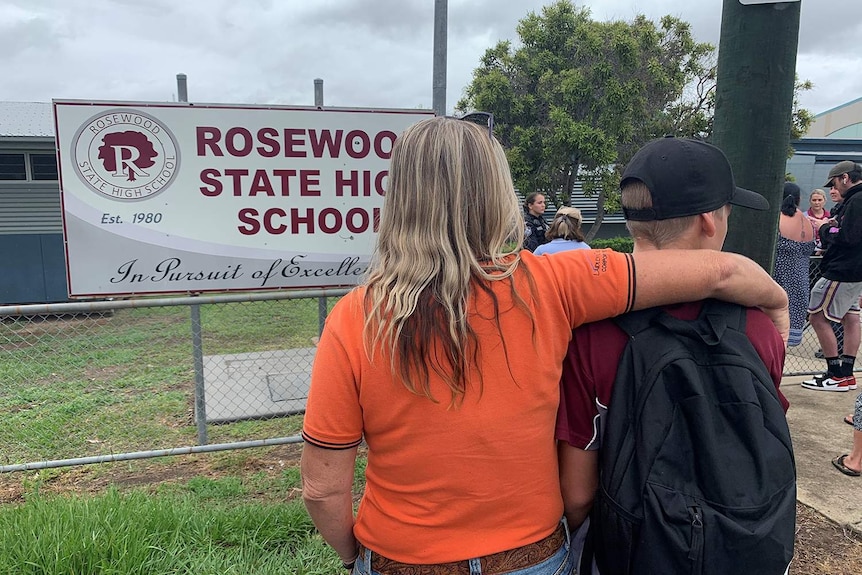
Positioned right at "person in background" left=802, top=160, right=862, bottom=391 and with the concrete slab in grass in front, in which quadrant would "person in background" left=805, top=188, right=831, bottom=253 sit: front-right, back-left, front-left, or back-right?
back-right

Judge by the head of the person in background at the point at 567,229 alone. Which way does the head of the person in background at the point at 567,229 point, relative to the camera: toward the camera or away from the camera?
away from the camera

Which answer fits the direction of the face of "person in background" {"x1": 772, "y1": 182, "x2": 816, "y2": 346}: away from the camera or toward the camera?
away from the camera

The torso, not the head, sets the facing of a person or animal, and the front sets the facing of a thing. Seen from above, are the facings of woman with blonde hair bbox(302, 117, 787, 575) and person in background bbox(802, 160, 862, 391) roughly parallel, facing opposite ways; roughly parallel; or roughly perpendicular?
roughly perpendicular

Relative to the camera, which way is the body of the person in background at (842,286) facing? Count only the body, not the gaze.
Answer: to the viewer's left

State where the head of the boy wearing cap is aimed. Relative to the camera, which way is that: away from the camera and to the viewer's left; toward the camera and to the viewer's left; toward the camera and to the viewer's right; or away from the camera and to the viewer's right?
away from the camera and to the viewer's right
